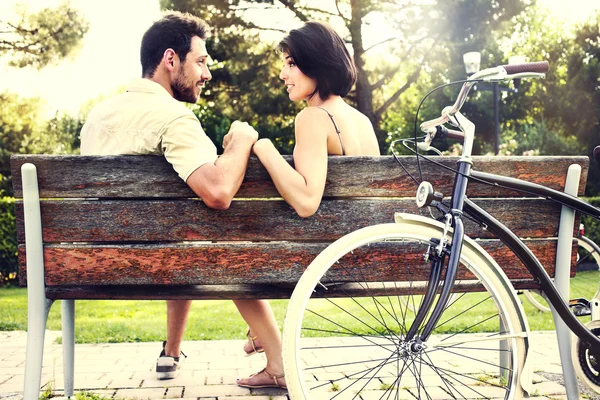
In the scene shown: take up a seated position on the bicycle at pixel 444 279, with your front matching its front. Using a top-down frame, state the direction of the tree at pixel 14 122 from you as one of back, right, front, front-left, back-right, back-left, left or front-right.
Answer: front-right

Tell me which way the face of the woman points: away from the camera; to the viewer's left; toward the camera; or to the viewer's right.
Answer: to the viewer's left

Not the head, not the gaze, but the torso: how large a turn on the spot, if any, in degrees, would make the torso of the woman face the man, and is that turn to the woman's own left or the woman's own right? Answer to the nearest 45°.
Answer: approximately 45° to the woman's own left

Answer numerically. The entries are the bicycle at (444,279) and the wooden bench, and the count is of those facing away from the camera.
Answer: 1

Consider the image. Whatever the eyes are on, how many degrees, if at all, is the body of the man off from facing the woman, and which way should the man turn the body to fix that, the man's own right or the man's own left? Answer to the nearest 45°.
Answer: approximately 45° to the man's own right

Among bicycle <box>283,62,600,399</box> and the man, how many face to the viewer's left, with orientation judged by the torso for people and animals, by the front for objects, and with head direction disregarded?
1

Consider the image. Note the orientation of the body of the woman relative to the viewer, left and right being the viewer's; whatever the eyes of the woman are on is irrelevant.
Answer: facing away from the viewer and to the left of the viewer

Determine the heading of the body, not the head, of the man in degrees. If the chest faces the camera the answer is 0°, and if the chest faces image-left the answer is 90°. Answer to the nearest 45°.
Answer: approximately 225°

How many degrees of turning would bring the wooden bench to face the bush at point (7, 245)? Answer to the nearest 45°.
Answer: approximately 45° to its left

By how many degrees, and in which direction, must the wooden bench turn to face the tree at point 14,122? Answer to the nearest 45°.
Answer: approximately 45° to its left

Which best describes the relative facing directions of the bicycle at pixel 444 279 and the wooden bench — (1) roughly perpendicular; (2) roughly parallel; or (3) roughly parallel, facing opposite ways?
roughly perpendicular

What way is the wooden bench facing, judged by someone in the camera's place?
facing away from the viewer

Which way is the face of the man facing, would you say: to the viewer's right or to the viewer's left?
to the viewer's right

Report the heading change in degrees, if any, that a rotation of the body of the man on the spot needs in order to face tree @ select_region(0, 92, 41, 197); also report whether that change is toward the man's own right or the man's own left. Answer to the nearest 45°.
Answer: approximately 45° to the man's own left

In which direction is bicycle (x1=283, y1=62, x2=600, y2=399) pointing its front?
to the viewer's left
